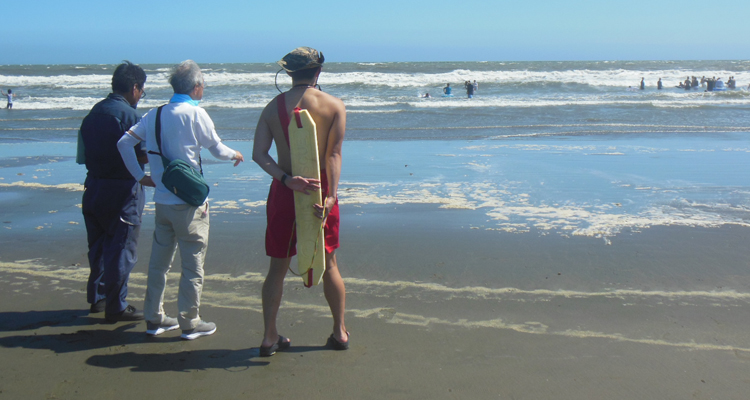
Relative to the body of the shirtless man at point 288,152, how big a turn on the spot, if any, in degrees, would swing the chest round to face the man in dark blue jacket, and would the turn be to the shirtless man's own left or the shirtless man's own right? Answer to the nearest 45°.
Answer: approximately 45° to the shirtless man's own left

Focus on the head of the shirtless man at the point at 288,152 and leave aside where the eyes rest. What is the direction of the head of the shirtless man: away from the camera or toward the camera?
away from the camera

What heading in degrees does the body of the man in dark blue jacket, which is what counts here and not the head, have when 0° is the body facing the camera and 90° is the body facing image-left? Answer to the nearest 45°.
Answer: approximately 225°

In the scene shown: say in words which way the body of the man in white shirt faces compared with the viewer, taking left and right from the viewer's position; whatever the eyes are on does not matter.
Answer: facing away from the viewer and to the right of the viewer

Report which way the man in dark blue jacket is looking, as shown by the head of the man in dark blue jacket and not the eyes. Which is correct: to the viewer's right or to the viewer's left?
to the viewer's right

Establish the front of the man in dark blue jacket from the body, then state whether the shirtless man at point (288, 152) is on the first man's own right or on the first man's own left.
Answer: on the first man's own right

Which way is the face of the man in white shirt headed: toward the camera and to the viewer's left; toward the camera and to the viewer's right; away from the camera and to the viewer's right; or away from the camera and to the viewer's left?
away from the camera and to the viewer's right

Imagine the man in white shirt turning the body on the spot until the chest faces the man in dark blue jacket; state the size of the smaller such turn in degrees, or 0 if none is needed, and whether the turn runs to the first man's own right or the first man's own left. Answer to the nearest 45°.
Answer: approximately 90° to the first man's own left

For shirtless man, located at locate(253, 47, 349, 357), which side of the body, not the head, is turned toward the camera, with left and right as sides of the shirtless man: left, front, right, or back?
back
